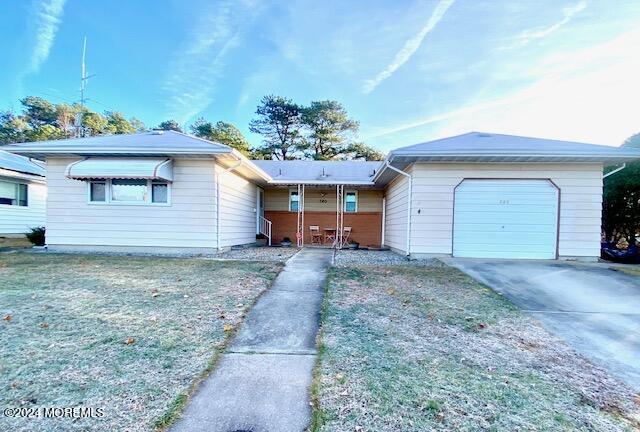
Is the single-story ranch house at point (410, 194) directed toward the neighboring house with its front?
no

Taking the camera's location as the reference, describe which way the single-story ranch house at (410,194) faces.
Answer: facing the viewer
